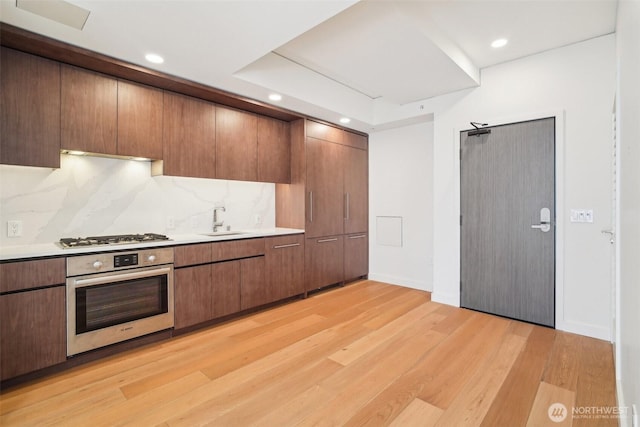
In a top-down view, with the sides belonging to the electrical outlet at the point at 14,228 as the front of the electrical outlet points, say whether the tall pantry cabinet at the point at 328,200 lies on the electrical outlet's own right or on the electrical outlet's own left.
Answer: on the electrical outlet's own left

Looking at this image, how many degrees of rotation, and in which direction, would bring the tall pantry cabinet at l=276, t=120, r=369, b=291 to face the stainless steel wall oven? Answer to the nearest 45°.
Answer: approximately 90° to its right

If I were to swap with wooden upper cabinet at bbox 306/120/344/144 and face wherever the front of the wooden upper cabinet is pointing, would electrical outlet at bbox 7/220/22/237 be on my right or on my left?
on my right

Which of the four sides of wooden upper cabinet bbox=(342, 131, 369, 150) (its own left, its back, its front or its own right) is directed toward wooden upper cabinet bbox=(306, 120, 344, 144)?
right

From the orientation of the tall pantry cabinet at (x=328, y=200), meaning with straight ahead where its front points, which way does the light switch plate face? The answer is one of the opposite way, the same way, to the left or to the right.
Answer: to the right

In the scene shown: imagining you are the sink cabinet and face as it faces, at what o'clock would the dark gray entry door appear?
The dark gray entry door is roughly at 11 o'clock from the sink cabinet.
